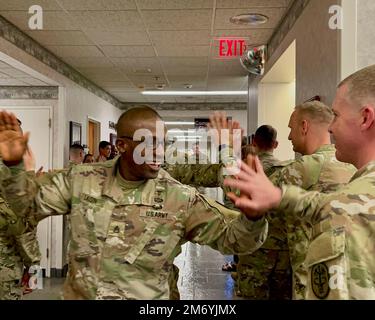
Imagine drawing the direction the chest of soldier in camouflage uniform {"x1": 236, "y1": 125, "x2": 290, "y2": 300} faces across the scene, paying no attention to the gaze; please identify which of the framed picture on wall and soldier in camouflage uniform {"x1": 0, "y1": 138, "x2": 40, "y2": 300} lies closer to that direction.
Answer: the framed picture on wall

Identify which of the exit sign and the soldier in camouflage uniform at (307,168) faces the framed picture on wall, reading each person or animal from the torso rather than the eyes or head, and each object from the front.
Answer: the soldier in camouflage uniform

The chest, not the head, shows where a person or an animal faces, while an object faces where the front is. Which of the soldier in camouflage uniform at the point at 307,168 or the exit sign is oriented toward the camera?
the exit sign

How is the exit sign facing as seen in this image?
toward the camera

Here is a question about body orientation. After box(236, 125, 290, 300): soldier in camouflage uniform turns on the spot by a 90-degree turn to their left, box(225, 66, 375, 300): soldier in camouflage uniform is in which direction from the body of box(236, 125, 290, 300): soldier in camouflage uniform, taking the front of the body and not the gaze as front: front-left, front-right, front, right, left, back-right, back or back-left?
left

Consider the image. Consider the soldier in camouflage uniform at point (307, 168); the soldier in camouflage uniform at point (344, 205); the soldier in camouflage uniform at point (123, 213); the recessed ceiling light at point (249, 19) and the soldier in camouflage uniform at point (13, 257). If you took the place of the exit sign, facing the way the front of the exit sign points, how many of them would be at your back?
0

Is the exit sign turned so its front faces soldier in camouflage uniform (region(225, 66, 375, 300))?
yes

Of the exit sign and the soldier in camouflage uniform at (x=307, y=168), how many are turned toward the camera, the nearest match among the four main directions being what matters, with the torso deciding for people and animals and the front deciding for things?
1

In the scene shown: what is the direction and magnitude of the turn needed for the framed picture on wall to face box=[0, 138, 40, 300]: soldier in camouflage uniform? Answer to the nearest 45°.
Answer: approximately 45° to its right

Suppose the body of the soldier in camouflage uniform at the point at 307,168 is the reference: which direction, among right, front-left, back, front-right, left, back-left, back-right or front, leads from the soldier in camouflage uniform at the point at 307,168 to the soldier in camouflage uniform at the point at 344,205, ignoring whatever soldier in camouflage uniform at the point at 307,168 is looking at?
back-left

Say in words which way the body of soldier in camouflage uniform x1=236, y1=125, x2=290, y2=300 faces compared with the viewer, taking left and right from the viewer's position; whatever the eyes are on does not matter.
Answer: facing away from the viewer

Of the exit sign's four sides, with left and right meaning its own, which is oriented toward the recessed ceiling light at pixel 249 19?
front

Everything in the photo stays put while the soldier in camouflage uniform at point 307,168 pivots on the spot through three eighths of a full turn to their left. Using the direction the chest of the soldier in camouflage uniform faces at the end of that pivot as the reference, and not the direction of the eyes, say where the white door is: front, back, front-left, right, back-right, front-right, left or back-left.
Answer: back-right

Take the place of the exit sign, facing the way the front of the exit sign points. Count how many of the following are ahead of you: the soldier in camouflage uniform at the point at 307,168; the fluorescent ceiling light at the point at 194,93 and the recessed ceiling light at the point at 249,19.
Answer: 2

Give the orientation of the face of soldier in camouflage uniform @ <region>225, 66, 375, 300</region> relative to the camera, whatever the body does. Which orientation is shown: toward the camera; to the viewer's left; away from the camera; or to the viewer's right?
to the viewer's left

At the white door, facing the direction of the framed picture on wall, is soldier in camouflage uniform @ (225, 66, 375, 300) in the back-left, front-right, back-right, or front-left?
back-right

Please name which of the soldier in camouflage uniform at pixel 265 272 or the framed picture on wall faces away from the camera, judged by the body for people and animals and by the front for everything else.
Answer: the soldier in camouflage uniform

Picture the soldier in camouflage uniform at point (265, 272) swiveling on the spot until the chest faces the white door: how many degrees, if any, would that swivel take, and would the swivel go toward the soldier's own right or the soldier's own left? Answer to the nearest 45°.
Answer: approximately 45° to the soldier's own left

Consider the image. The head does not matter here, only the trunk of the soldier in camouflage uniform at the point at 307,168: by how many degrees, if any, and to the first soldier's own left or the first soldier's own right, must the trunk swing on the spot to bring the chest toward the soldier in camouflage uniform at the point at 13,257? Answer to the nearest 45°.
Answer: approximately 45° to the first soldier's own left

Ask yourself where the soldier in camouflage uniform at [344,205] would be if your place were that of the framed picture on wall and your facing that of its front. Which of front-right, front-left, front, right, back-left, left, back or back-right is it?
front-right
